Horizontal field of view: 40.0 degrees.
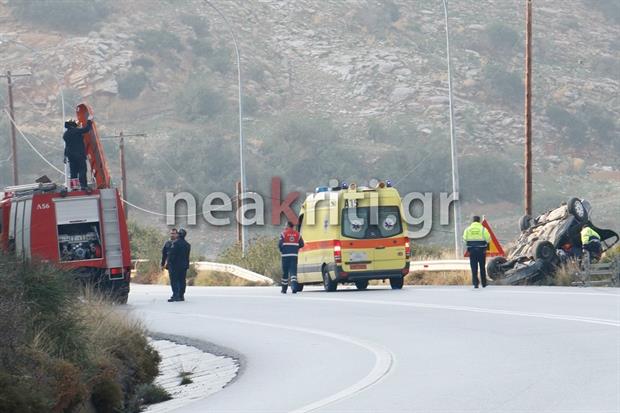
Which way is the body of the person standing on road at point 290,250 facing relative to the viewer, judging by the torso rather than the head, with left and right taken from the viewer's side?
facing away from the viewer

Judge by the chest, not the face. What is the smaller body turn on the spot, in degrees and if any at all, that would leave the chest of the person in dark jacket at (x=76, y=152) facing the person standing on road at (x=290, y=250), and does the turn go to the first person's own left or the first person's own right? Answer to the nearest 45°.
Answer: approximately 45° to the first person's own right

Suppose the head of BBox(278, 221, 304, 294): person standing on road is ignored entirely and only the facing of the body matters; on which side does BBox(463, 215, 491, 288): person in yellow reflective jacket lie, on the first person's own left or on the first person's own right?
on the first person's own right
